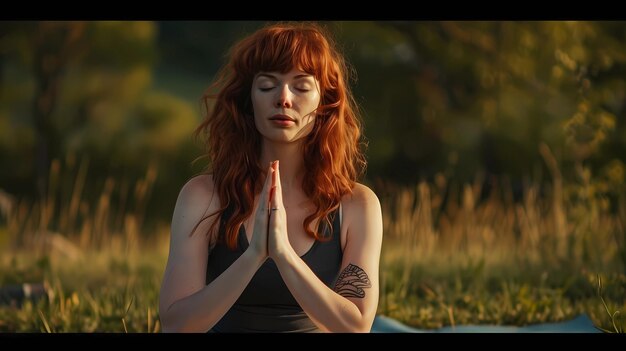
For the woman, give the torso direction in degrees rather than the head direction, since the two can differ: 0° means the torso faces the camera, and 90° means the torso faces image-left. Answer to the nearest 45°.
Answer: approximately 0°
